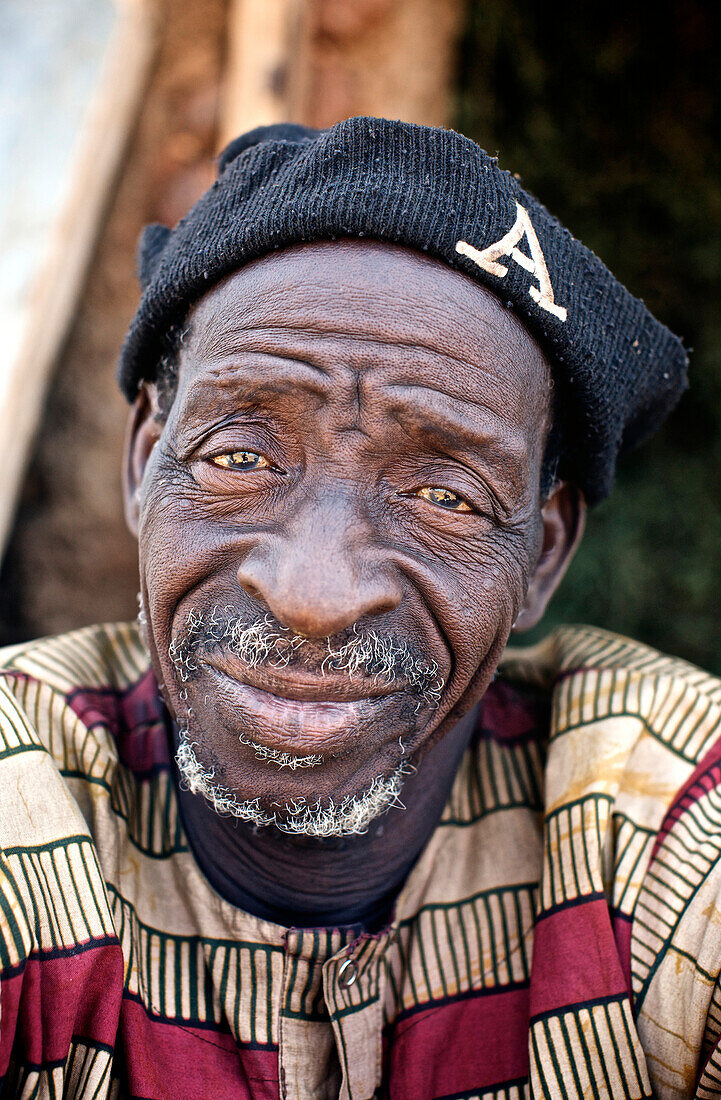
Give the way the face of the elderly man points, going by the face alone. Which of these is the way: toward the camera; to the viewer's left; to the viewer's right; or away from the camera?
toward the camera

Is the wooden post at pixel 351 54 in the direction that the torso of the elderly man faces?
no

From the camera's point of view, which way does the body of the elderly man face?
toward the camera

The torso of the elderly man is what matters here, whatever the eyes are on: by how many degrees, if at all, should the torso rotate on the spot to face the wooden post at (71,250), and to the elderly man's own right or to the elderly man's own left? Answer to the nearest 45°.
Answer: approximately 135° to the elderly man's own right
